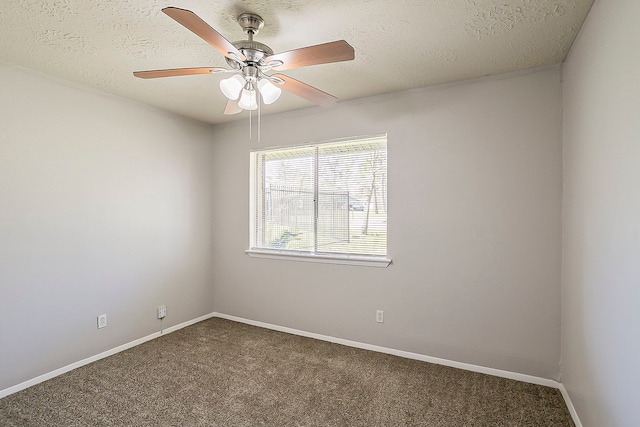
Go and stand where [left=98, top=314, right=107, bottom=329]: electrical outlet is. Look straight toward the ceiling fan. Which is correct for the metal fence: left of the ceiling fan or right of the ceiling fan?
left

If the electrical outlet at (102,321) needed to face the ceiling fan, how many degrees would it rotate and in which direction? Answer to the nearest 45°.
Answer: approximately 45° to its right

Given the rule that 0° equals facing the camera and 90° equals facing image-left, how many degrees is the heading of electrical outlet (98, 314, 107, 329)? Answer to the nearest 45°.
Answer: approximately 315°

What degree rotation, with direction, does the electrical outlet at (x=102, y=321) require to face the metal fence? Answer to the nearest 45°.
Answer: approximately 45° to its left
